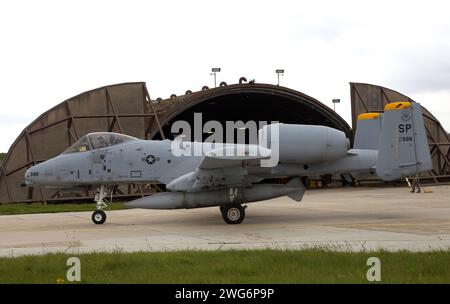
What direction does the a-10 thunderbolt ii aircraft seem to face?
to the viewer's left
